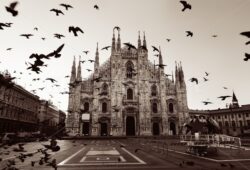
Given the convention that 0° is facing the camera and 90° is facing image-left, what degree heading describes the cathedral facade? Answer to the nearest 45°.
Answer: approximately 0°
